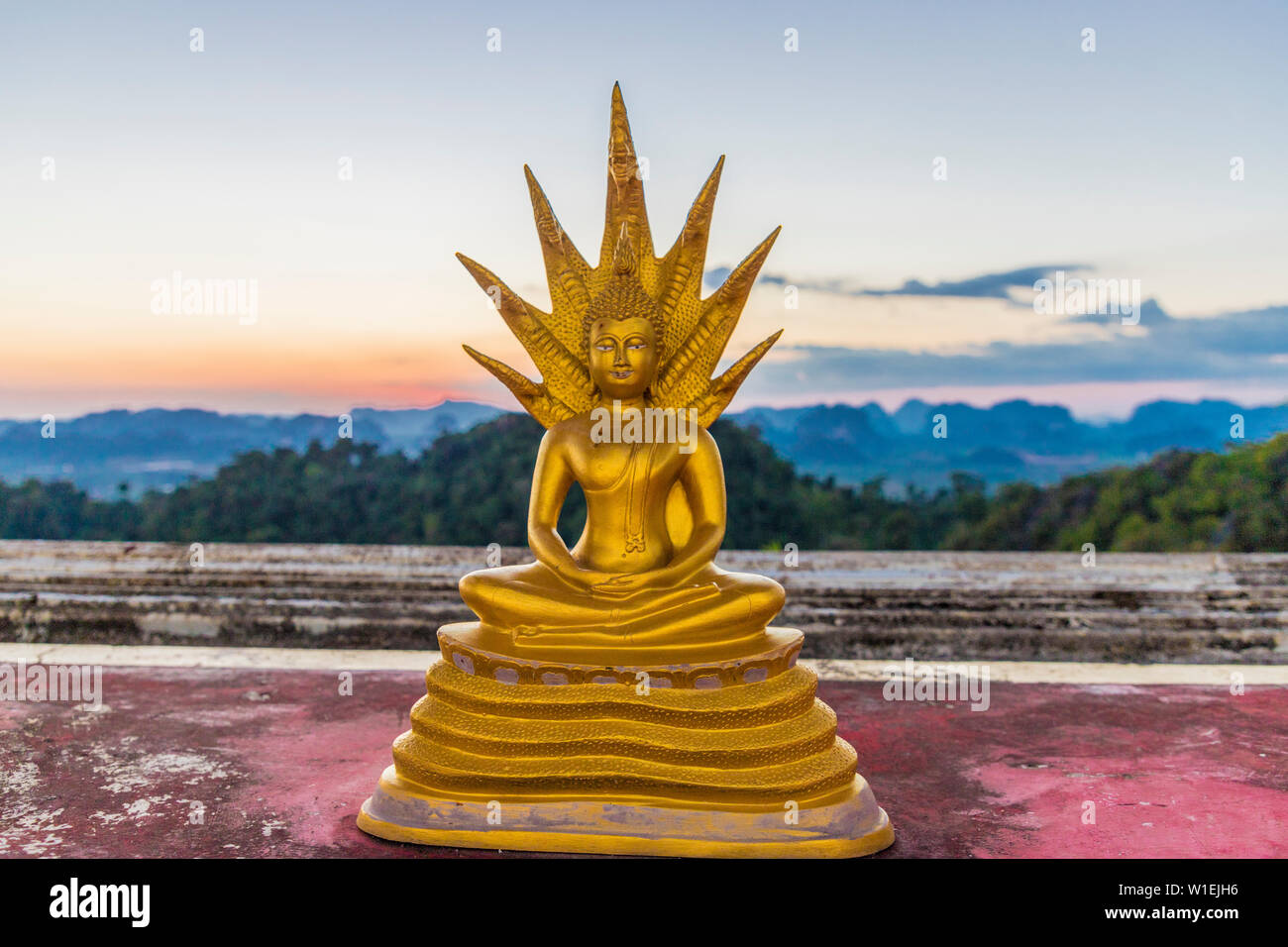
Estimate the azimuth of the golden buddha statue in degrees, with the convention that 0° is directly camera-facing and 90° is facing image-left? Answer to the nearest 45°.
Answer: approximately 0°
